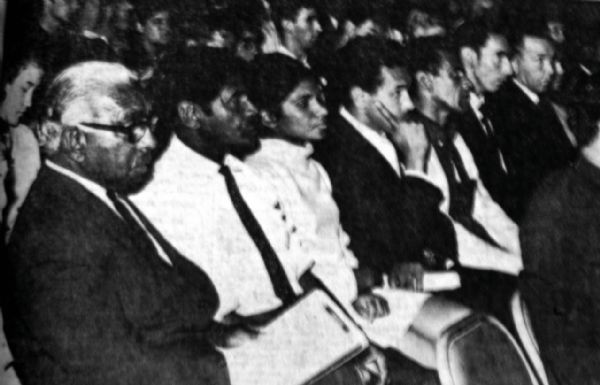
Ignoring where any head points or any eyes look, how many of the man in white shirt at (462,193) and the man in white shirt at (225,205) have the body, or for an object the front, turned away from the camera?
0

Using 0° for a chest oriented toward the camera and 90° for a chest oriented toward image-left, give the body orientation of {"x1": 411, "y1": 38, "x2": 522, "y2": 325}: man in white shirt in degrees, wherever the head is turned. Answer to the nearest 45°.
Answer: approximately 315°

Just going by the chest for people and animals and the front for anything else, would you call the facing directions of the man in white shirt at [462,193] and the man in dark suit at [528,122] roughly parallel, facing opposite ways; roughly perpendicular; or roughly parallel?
roughly parallel

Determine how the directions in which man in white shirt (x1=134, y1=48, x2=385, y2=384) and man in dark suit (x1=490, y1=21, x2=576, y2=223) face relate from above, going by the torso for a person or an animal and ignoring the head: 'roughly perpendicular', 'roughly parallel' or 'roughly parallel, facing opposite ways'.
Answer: roughly parallel

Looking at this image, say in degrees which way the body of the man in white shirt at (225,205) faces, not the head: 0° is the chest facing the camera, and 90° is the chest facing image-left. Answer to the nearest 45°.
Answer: approximately 315°
